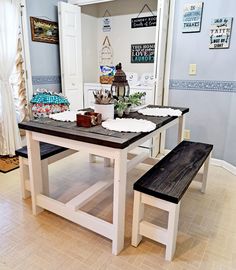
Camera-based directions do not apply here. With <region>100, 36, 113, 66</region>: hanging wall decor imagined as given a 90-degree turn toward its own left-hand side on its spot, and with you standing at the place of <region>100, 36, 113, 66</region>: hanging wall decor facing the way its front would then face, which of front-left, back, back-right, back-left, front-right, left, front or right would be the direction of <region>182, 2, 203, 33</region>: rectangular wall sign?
front-right

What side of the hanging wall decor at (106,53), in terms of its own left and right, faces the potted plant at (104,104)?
front

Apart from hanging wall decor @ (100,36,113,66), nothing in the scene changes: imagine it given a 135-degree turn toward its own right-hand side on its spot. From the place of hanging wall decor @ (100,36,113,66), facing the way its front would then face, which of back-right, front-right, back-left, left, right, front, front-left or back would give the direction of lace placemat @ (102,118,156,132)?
back-left

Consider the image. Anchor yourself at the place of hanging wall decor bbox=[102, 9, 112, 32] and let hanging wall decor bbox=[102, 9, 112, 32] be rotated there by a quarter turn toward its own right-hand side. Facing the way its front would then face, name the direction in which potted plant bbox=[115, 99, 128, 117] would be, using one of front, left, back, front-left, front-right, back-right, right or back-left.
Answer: left

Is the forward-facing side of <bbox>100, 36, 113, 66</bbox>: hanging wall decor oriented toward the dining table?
yes

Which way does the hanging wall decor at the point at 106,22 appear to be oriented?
toward the camera

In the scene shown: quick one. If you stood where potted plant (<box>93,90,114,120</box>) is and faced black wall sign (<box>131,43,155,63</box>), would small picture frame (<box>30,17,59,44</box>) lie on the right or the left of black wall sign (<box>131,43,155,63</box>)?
left

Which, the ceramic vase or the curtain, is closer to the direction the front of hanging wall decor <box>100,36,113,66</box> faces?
the ceramic vase

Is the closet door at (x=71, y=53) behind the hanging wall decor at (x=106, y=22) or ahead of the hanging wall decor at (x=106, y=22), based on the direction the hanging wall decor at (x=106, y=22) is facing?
ahead

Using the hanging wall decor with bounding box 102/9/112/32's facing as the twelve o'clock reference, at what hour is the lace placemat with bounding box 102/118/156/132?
The lace placemat is roughly at 12 o'clock from the hanging wall decor.

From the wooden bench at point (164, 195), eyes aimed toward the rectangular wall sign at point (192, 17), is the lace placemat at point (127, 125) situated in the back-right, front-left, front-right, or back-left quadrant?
front-left

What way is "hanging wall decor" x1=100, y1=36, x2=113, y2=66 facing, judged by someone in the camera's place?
facing the viewer

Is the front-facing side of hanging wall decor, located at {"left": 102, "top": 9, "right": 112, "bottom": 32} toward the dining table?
yes

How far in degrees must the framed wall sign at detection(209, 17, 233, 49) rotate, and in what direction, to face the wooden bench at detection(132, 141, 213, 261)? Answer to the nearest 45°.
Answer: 0° — it already faces it

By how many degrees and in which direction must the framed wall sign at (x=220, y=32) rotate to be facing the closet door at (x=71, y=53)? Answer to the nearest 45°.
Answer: approximately 90° to its right
